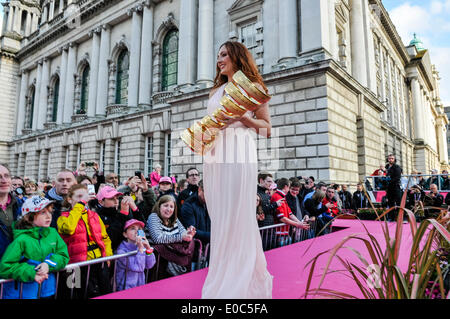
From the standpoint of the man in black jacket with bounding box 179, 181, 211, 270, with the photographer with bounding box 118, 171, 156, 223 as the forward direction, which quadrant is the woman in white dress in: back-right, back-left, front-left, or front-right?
back-left

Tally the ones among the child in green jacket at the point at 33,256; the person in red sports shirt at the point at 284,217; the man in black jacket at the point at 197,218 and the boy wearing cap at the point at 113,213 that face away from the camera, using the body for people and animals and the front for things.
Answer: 0

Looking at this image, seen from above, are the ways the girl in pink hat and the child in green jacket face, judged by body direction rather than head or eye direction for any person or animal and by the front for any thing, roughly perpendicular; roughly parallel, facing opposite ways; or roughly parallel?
roughly parallel

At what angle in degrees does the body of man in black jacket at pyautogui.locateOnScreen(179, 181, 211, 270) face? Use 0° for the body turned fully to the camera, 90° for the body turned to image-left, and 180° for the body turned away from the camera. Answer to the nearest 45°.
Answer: approximately 315°

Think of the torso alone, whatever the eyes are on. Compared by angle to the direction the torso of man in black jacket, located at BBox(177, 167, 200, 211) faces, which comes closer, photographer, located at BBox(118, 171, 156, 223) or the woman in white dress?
the woman in white dress

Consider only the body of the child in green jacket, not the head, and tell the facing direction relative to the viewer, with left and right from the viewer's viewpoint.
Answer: facing the viewer and to the right of the viewer

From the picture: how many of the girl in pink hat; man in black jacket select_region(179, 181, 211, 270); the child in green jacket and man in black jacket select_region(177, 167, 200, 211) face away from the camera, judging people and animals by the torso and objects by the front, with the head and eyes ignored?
0

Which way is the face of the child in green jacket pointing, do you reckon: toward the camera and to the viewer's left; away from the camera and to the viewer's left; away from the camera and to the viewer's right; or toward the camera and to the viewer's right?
toward the camera and to the viewer's right

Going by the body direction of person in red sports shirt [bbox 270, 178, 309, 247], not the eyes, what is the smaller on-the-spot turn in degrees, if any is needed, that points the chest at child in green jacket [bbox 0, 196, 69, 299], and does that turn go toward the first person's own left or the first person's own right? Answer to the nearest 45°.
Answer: approximately 135° to the first person's own right

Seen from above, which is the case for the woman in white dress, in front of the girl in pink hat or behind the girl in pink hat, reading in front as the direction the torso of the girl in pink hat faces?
in front

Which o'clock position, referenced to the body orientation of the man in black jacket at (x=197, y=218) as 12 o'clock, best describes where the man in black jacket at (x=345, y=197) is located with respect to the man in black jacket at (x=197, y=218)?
the man in black jacket at (x=345, y=197) is roughly at 9 o'clock from the man in black jacket at (x=197, y=218).

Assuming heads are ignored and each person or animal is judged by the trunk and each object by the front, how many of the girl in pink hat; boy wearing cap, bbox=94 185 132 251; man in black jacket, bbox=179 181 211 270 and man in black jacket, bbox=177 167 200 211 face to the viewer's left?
0

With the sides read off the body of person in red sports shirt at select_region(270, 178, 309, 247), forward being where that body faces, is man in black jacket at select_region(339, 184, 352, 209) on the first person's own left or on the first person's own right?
on the first person's own left

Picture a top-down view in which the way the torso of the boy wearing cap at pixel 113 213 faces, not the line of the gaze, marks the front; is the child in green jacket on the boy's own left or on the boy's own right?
on the boy's own right
